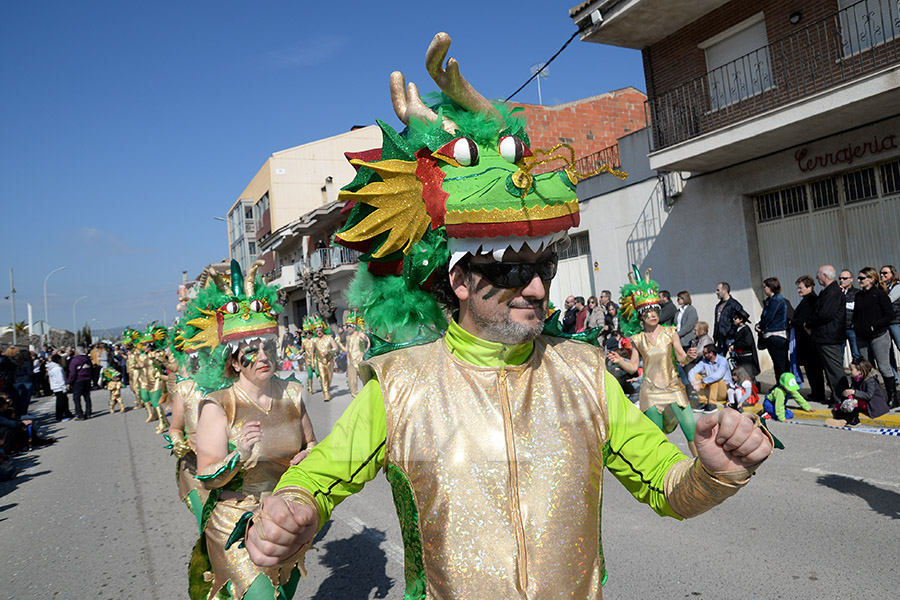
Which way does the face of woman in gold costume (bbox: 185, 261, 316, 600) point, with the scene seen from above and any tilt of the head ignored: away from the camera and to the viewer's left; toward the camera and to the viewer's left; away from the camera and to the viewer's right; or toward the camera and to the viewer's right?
toward the camera and to the viewer's right

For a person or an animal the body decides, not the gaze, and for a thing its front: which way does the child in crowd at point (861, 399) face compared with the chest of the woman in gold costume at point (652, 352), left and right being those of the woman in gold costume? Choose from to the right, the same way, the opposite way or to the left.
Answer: to the right

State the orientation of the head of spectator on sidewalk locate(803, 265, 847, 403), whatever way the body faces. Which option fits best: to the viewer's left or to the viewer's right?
to the viewer's left

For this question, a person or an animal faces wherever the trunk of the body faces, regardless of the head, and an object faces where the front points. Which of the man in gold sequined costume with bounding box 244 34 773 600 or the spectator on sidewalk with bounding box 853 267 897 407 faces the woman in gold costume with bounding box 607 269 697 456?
the spectator on sidewalk
